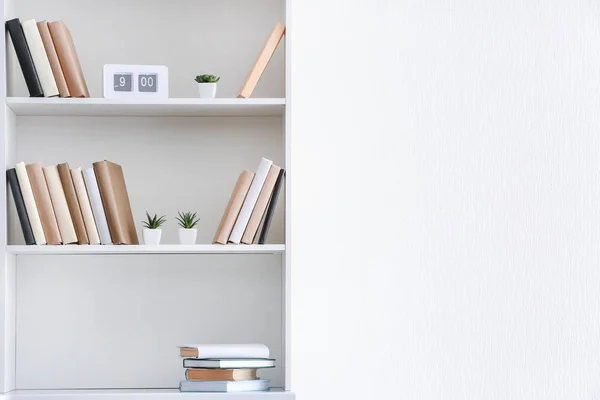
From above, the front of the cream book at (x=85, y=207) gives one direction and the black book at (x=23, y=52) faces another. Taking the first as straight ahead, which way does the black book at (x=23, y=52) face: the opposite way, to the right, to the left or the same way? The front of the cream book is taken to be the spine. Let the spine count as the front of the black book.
the same way

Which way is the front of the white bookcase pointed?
toward the camera

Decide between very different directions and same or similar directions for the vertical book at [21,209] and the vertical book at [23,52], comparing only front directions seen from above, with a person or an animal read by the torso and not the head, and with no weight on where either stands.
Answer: same or similar directions

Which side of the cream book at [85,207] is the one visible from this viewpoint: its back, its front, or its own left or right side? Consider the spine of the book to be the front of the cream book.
front
